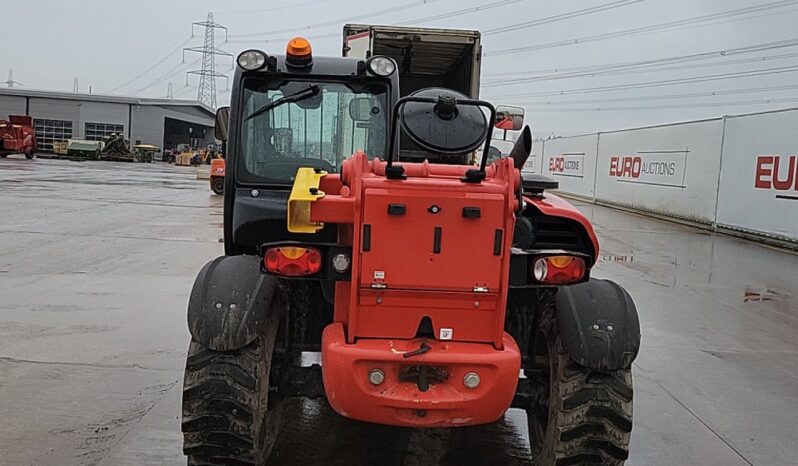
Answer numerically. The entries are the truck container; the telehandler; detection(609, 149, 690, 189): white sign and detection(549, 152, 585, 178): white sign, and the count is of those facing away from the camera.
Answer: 2

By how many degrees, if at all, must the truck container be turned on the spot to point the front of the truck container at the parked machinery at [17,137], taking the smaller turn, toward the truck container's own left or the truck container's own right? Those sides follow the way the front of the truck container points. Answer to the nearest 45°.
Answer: approximately 45° to the truck container's own left

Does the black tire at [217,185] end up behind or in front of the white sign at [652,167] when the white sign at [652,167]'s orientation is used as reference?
in front

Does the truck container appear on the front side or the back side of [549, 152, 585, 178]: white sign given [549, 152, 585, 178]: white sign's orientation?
on the front side

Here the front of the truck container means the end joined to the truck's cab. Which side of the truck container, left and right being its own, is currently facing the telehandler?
back

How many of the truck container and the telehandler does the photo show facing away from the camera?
2

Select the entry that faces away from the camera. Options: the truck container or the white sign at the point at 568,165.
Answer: the truck container

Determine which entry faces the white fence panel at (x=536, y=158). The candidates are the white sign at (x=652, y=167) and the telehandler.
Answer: the telehandler

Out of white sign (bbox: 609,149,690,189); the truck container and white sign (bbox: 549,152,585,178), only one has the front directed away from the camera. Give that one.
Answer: the truck container

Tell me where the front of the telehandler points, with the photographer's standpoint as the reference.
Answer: facing away from the viewer

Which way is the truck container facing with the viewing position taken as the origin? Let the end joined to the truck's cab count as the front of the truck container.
facing away from the viewer
